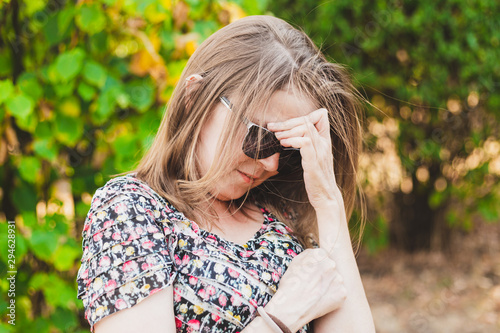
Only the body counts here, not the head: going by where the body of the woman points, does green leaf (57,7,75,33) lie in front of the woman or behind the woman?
behind

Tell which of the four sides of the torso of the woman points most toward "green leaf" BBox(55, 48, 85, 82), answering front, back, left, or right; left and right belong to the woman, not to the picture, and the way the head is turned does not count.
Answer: back

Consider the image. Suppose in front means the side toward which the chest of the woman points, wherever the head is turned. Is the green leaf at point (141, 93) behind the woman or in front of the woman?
behind

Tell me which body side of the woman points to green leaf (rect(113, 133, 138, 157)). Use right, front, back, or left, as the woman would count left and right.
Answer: back

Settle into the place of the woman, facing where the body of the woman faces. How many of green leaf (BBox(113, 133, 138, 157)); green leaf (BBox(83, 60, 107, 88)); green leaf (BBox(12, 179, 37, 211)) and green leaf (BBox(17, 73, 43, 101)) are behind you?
4

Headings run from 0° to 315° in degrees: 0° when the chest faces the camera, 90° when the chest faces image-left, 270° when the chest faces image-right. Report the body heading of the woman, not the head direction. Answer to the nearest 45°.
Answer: approximately 315°

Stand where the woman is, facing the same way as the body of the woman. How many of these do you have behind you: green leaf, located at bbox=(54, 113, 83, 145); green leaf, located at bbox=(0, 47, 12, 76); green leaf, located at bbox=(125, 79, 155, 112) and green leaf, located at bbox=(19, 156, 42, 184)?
4

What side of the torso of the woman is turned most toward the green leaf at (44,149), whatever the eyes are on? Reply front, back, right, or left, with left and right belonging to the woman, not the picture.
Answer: back

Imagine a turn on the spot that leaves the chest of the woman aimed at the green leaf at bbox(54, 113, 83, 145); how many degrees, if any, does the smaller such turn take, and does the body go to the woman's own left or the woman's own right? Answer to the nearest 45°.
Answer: approximately 180°

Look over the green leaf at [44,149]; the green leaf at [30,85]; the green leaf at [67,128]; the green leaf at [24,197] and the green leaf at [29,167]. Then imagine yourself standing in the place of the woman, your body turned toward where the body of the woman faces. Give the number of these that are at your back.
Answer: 5

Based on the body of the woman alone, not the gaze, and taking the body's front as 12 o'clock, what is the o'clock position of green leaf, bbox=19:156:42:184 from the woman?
The green leaf is roughly at 6 o'clock from the woman.

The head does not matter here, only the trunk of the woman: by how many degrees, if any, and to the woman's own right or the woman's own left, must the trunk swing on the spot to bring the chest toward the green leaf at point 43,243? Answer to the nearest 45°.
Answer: approximately 180°

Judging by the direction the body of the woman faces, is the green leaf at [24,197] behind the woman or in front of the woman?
behind

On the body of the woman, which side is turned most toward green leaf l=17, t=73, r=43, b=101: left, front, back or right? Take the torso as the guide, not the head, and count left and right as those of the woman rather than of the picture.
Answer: back
